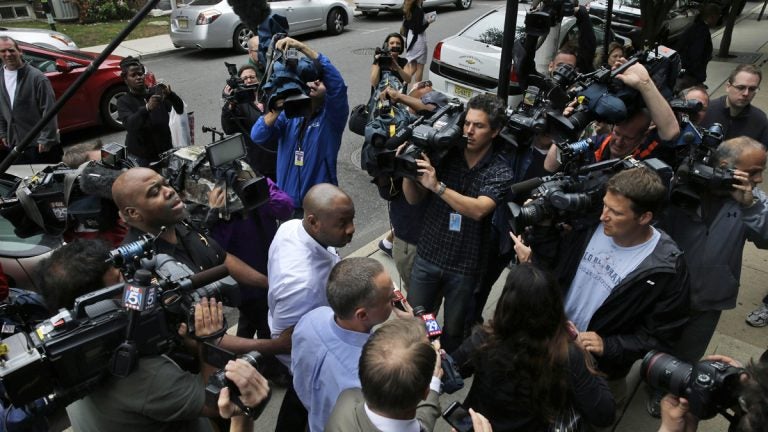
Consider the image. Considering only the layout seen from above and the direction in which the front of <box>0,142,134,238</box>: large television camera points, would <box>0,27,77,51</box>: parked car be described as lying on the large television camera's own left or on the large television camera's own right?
on the large television camera's own left

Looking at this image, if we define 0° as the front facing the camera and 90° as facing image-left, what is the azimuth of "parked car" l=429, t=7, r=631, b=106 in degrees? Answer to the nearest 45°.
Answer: approximately 225°

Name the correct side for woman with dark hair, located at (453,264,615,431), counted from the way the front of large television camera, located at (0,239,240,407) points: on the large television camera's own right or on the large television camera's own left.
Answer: on the large television camera's own right

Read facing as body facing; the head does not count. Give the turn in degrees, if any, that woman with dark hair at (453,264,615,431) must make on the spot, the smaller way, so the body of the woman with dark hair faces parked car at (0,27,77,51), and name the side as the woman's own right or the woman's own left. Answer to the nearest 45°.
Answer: approximately 45° to the woman's own left

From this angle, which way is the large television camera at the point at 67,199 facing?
to the viewer's right

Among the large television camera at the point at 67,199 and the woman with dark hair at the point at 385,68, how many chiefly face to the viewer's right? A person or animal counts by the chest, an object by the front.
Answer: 1

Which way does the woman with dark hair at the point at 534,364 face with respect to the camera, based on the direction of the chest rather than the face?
away from the camera

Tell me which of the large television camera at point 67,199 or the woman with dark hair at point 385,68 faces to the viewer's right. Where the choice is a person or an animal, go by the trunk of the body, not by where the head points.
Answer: the large television camera

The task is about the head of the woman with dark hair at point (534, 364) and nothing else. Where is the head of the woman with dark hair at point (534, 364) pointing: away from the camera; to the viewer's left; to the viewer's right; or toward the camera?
away from the camera
